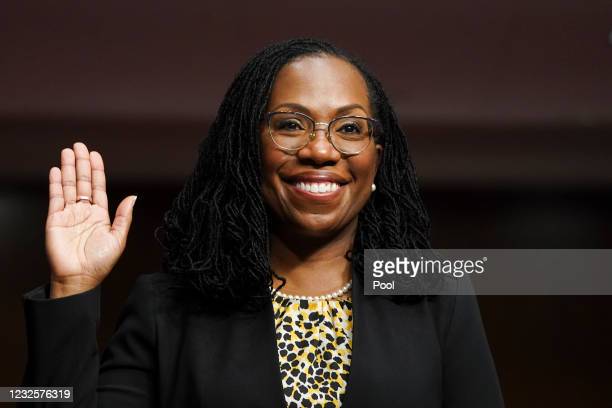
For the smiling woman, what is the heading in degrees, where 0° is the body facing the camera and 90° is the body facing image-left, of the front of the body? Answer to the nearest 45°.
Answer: approximately 0°

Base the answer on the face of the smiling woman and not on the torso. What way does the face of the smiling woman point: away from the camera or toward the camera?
toward the camera
